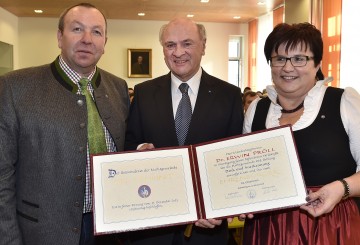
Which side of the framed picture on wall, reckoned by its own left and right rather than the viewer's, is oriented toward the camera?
front

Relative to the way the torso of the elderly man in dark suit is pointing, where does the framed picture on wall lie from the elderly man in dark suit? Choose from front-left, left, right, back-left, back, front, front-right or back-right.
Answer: back

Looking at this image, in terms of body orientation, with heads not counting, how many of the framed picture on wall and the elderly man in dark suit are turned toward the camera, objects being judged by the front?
2

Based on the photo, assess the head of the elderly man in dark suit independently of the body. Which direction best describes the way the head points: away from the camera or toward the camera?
toward the camera

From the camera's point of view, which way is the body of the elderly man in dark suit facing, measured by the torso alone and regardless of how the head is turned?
toward the camera

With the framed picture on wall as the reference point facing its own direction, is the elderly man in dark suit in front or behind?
in front

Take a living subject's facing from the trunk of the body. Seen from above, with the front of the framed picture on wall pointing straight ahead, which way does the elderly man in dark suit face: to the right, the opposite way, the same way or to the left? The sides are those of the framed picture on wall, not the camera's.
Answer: the same way

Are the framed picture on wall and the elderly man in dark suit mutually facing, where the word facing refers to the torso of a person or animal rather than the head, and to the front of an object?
no
